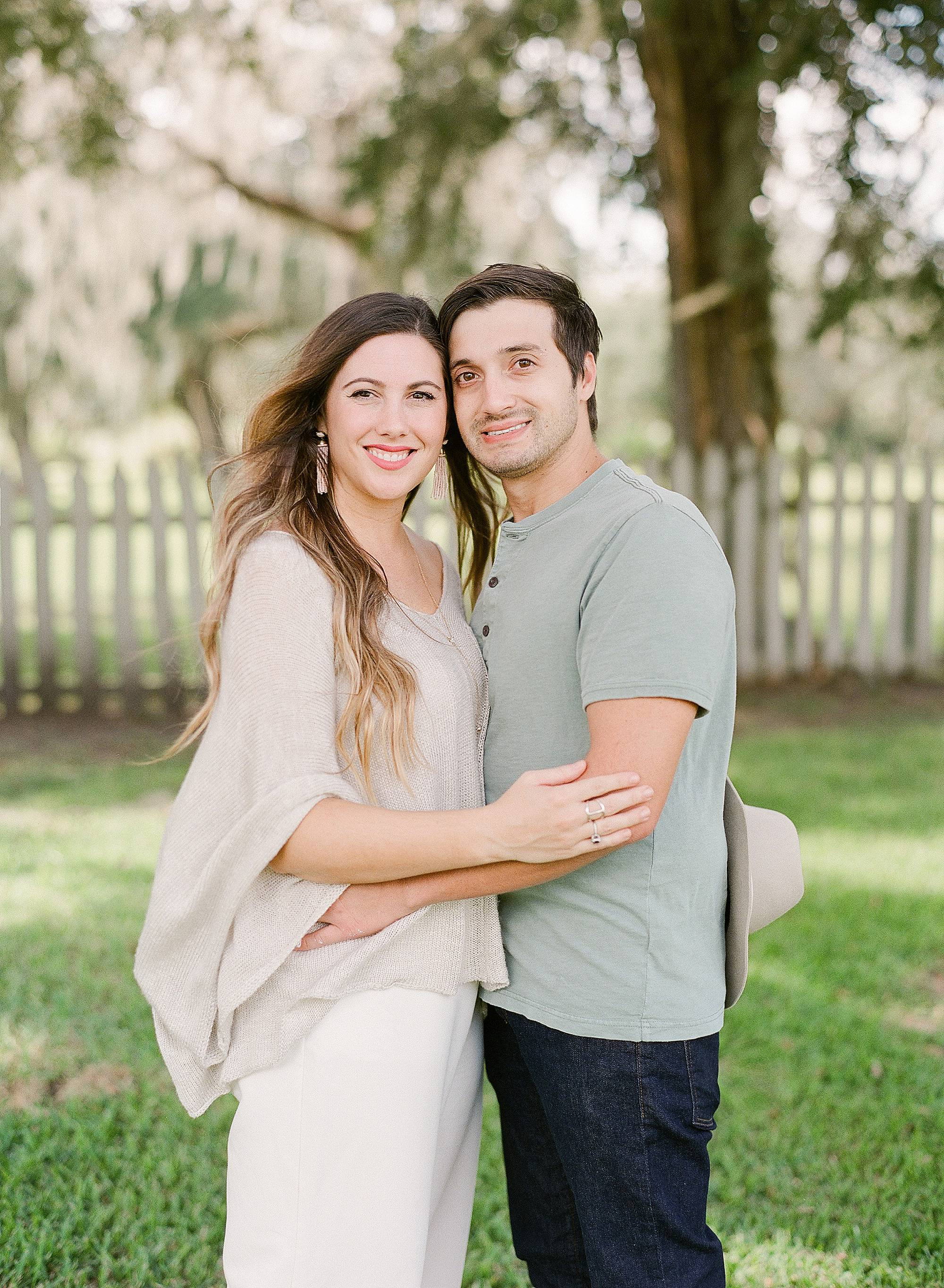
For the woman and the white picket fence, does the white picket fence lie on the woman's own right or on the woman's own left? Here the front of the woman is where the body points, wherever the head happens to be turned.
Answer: on the woman's own left

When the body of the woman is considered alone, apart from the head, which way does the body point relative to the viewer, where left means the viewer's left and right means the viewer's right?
facing the viewer and to the right of the viewer

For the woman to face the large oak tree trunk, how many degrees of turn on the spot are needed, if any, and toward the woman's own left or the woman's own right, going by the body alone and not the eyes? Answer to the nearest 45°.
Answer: approximately 135° to the woman's own left

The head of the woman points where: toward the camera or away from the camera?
toward the camera

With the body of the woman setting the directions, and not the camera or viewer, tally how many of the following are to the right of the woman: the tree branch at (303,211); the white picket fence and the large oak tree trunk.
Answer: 0

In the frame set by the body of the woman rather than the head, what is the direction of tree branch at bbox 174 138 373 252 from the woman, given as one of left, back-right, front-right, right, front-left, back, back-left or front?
back-left
